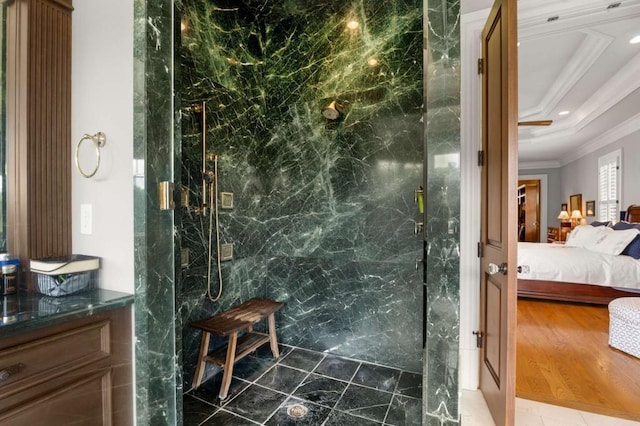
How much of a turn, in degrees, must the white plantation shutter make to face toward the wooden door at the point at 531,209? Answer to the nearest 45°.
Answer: approximately 90° to its right

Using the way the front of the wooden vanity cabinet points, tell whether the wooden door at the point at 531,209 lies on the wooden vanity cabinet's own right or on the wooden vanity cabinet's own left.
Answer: on the wooden vanity cabinet's own left

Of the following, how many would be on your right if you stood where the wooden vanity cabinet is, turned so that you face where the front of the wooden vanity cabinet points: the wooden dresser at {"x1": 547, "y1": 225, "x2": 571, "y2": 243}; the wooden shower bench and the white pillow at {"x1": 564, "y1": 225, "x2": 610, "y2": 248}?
0

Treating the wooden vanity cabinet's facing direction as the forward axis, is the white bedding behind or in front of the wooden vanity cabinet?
in front

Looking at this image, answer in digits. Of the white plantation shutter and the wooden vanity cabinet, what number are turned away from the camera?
0

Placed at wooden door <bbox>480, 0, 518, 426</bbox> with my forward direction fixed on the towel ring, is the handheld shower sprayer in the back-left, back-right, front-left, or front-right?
front-right

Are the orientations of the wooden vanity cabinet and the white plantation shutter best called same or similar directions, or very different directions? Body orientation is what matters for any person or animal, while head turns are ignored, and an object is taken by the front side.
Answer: very different directions

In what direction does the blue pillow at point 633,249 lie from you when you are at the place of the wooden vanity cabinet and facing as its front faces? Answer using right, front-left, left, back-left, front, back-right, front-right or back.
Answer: front-left

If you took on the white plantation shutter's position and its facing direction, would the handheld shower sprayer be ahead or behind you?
ahead

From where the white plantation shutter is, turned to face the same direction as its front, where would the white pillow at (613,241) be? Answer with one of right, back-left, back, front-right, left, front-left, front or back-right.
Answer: front-left
